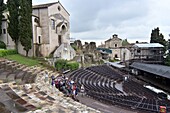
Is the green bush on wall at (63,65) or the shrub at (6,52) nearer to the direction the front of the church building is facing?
the green bush on wall

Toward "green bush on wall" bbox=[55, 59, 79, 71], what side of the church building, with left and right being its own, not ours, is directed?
front

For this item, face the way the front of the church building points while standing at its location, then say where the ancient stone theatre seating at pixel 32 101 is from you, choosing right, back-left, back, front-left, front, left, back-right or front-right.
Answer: front-right

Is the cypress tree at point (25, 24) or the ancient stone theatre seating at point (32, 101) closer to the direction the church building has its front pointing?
the ancient stone theatre seating

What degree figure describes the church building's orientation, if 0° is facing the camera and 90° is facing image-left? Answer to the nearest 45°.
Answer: approximately 315°

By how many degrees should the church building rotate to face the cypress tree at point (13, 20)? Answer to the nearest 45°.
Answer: approximately 135° to its right
